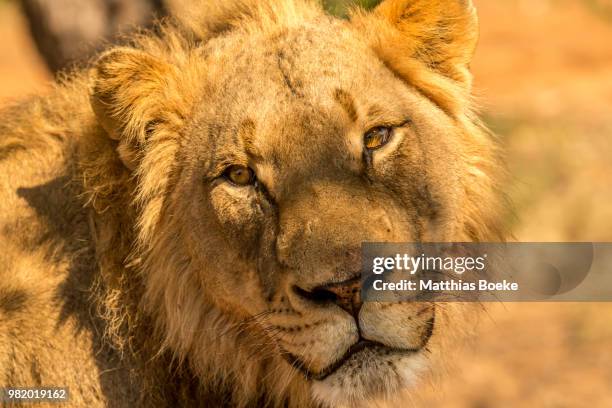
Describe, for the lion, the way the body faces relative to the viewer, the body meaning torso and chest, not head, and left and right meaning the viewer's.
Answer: facing the viewer and to the right of the viewer

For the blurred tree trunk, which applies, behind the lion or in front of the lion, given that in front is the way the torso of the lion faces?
behind
